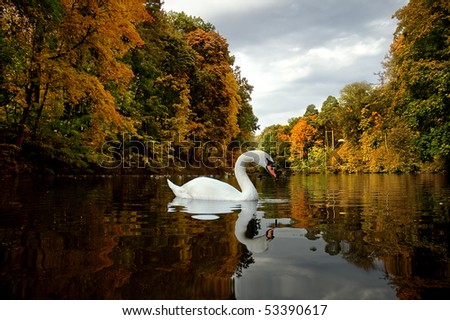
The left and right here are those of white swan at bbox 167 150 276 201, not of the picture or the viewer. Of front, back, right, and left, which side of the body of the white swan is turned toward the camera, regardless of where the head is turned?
right

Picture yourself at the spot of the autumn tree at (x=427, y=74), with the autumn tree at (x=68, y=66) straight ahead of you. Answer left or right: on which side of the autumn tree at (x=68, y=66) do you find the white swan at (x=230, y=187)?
left

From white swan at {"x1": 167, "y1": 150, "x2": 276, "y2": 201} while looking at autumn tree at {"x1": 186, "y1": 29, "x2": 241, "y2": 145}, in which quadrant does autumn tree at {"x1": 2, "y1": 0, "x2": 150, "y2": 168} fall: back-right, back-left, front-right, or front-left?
front-left

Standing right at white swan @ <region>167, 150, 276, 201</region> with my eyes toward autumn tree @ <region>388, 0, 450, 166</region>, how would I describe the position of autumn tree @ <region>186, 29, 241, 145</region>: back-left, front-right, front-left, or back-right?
front-left

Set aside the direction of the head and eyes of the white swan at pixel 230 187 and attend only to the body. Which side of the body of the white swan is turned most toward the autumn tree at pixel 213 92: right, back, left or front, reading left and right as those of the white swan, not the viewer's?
left

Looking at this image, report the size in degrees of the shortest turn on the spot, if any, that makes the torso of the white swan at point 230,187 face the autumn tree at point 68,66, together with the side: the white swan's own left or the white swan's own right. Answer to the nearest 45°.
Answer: approximately 135° to the white swan's own left

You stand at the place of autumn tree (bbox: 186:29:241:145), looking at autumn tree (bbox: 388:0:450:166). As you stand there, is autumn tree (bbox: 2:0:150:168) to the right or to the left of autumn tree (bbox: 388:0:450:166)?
right
